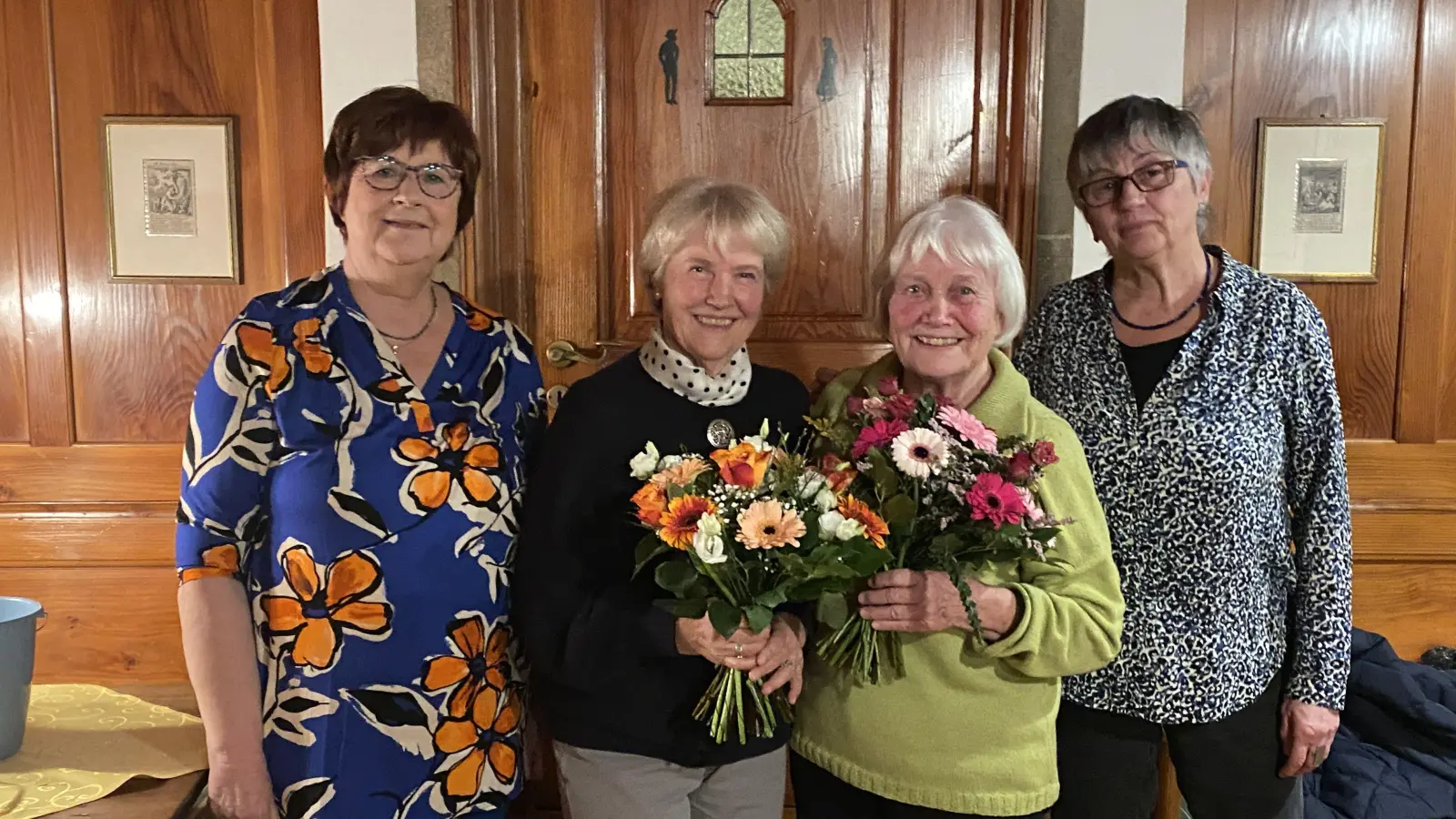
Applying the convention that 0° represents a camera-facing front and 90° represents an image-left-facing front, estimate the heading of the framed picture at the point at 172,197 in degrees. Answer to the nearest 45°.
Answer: approximately 0°

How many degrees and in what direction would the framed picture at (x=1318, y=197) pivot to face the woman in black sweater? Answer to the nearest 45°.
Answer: approximately 45° to its right

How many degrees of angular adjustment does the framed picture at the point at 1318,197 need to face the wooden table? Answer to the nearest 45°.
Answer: approximately 45° to its right

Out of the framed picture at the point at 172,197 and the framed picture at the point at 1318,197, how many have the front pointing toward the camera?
2

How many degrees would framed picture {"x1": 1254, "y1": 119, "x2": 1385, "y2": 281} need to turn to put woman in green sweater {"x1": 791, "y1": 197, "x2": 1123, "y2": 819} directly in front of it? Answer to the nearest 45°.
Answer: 0° — it already faces them

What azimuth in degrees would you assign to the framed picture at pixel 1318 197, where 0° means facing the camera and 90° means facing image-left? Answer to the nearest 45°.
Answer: approximately 0°

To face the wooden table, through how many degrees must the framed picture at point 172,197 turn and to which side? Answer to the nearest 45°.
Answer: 0° — it already faces it

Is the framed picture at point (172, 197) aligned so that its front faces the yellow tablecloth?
yes

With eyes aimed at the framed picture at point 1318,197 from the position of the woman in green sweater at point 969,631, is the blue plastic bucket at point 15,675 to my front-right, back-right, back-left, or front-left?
back-left

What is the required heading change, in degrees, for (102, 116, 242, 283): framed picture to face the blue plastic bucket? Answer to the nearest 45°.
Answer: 0° — it already faces it
